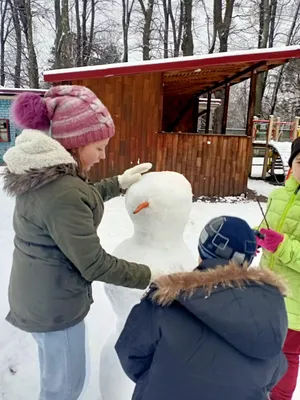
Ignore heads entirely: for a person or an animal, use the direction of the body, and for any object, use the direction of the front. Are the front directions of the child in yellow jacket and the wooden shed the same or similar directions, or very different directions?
very different directions

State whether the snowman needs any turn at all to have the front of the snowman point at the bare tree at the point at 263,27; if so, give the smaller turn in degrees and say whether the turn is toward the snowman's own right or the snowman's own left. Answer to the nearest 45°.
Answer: approximately 135° to the snowman's own right

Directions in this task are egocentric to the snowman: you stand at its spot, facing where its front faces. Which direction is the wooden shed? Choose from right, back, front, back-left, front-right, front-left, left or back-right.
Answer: back-right

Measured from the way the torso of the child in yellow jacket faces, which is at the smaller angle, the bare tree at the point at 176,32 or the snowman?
the snowman

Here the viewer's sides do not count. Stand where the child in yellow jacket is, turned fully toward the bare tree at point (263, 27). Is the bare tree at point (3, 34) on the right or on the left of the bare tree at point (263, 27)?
left
